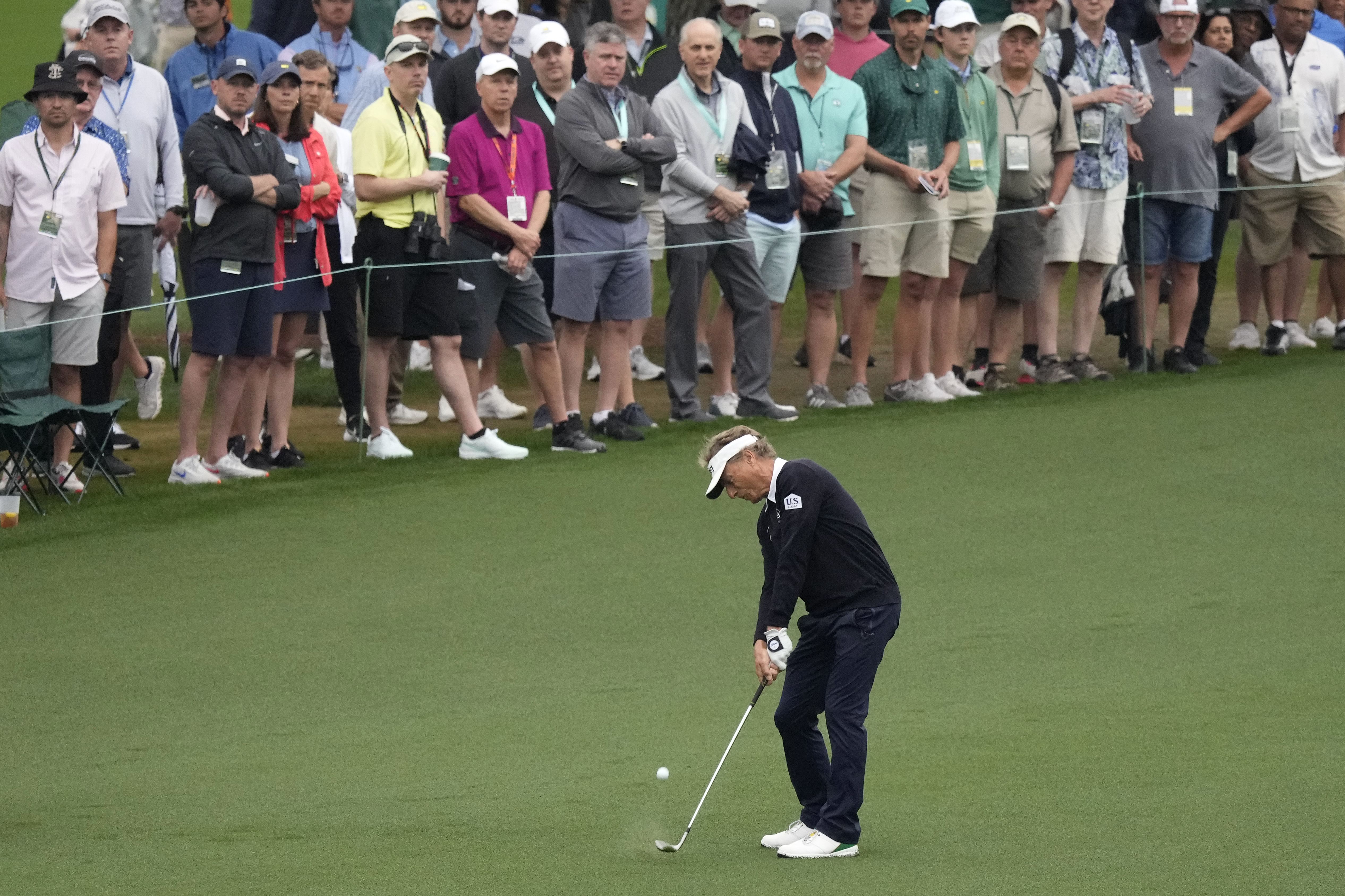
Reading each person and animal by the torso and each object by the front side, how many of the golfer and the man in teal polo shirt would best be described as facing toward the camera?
1

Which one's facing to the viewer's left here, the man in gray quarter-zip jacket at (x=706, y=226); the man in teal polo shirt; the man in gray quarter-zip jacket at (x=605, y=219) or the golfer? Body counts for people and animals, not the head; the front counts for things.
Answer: the golfer

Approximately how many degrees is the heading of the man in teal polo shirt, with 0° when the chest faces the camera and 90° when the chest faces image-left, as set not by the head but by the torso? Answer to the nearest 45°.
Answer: approximately 0°

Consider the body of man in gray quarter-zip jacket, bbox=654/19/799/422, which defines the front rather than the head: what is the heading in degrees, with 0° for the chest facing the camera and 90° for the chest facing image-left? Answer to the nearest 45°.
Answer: approximately 315°

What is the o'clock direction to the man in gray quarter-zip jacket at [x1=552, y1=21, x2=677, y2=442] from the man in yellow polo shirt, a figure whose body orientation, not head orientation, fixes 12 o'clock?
The man in gray quarter-zip jacket is roughly at 10 o'clock from the man in yellow polo shirt.

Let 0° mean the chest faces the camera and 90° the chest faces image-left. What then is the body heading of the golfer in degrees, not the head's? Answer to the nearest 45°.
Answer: approximately 90°

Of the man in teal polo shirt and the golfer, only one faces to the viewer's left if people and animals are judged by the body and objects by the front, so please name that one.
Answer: the golfer

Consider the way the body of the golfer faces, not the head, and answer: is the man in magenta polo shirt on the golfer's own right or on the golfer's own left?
on the golfer's own right

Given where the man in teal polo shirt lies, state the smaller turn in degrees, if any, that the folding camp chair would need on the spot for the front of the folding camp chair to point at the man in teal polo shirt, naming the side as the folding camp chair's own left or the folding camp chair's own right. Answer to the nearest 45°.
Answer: approximately 45° to the folding camp chair's own left

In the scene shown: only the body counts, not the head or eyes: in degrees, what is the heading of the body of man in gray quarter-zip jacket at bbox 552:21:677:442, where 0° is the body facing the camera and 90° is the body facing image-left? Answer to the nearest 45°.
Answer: approximately 315°
